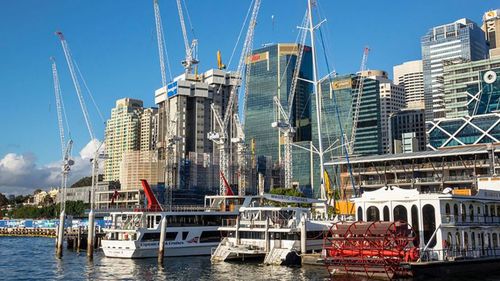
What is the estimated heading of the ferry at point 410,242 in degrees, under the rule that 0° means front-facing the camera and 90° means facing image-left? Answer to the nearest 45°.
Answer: approximately 225°
